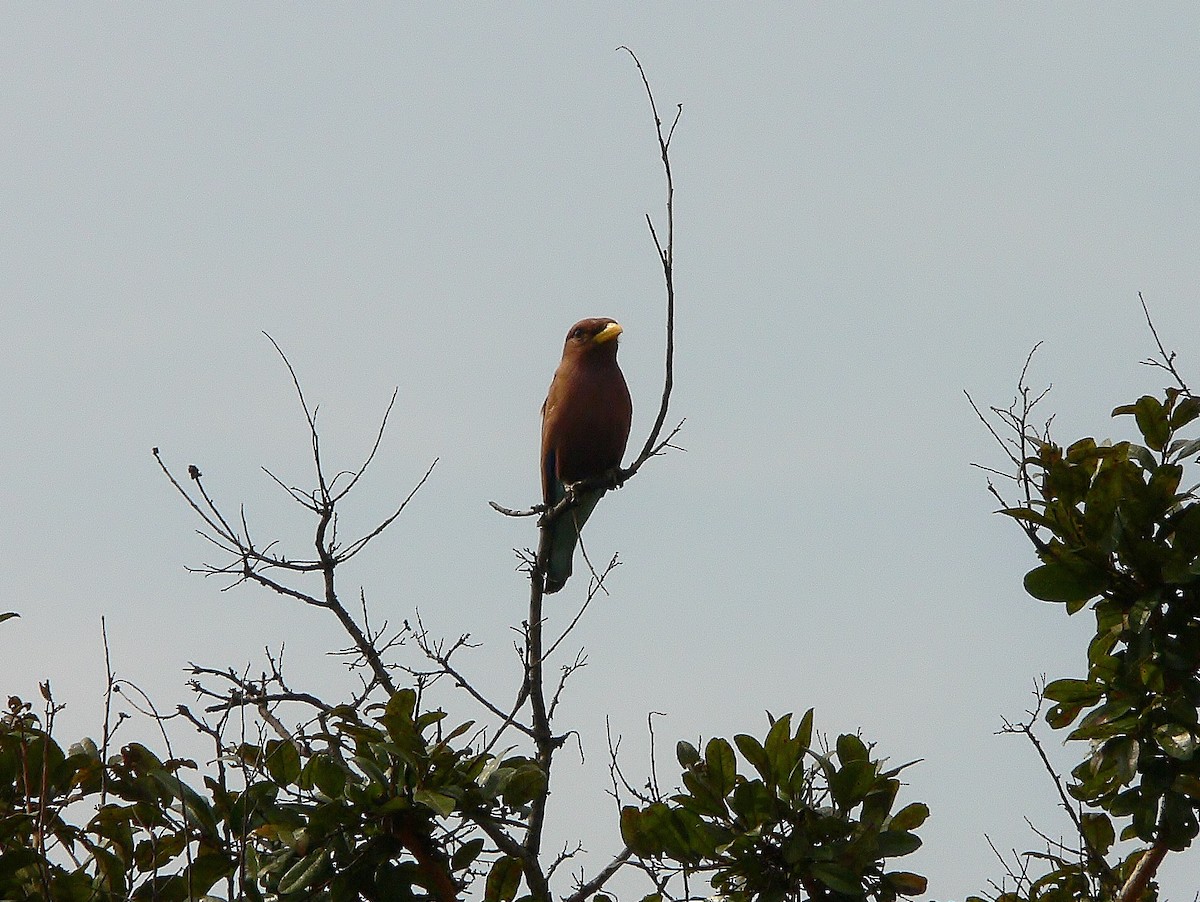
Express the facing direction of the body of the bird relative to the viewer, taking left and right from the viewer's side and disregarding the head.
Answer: facing the viewer and to the right of the viewer
